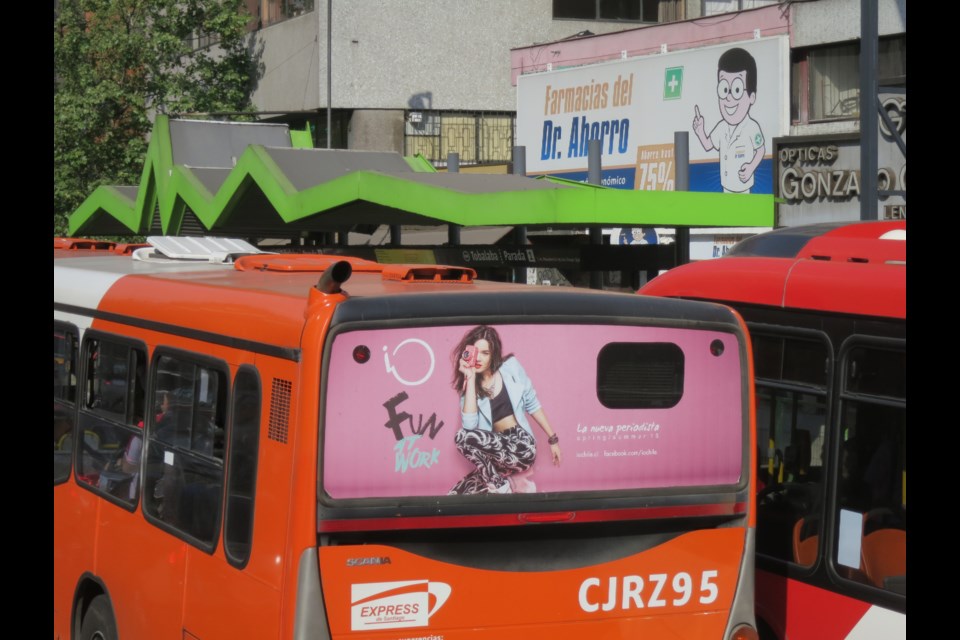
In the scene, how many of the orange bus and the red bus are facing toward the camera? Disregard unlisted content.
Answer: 0

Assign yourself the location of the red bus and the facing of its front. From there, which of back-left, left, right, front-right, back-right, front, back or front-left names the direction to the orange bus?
left

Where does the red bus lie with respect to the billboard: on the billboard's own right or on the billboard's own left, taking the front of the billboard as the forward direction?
on the billboard's own left

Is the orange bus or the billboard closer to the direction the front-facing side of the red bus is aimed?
the billboard

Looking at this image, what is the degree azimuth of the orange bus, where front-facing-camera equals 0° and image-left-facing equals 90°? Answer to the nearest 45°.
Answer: approximately 135°

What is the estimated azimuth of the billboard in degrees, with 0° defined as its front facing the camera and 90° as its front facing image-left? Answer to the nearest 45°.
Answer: approximately 45°

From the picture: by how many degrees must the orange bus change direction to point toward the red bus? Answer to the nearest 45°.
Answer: approximately 90° to its right
